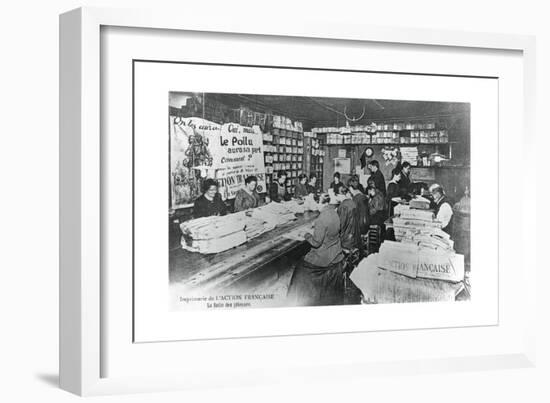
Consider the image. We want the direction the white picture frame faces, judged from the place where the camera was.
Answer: facing the viewer and to the right of the viewer
